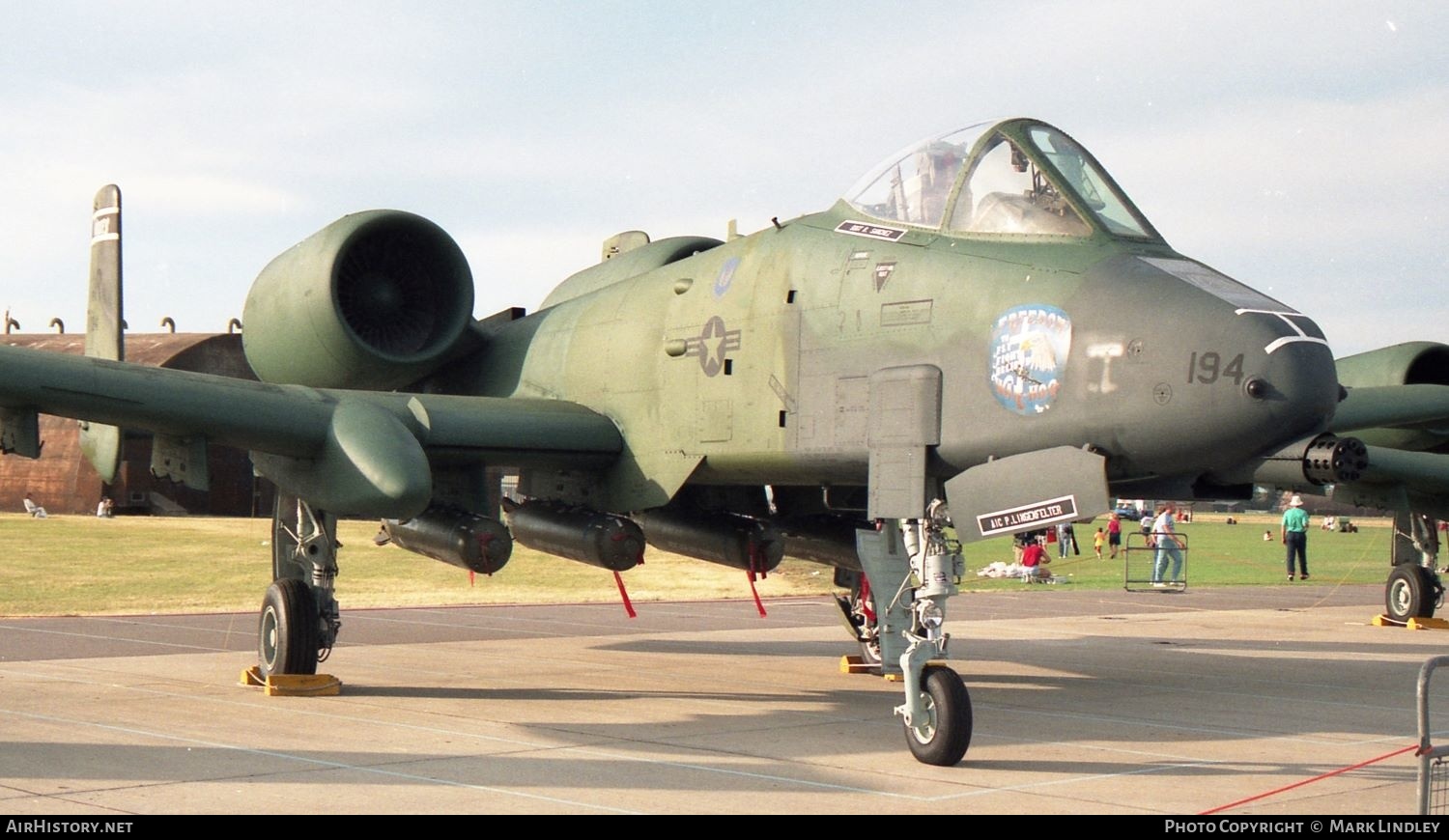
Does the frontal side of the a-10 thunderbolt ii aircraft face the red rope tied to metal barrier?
yes

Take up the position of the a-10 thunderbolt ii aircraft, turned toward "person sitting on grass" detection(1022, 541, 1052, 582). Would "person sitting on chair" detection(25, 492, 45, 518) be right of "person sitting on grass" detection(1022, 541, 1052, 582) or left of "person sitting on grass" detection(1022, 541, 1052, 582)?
left

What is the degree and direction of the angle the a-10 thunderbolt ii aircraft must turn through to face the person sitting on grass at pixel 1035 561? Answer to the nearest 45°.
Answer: approximately 135° to its left

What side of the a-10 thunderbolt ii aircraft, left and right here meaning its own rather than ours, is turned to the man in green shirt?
left

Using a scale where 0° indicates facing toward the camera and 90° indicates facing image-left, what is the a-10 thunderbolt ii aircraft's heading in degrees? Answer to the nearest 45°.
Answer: approximately 315°

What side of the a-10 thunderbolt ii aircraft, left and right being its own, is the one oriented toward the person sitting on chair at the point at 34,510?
back

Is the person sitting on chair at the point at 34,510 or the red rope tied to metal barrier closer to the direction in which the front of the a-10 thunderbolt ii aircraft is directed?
the red rope tied to metal barrier

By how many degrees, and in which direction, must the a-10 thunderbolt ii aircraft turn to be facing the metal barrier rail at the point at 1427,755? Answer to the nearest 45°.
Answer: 0° — it already faces it
